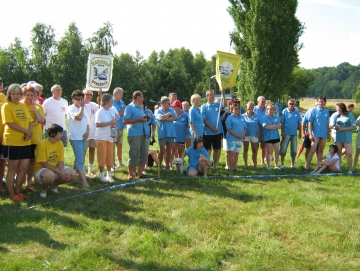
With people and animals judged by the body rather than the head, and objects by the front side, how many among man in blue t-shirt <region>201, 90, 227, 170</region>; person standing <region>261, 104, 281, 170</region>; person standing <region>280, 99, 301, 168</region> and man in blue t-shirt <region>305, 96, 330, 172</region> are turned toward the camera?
4

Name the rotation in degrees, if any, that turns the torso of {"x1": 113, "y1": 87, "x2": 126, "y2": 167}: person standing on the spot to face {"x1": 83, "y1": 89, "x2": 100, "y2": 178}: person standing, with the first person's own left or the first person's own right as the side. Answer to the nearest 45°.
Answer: approximately 90° to the first person's own right

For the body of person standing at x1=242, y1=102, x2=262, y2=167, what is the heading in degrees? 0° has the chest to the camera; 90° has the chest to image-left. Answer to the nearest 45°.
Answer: approximately 0°

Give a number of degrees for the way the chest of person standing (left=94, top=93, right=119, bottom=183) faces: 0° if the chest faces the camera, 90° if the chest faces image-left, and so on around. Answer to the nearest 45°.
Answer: approximately 315°

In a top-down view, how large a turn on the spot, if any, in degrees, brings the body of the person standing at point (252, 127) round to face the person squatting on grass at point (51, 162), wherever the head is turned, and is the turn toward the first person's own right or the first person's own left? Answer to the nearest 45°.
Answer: approximately 45° to the first person's own right

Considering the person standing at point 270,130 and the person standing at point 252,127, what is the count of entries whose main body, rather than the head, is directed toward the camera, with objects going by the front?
2

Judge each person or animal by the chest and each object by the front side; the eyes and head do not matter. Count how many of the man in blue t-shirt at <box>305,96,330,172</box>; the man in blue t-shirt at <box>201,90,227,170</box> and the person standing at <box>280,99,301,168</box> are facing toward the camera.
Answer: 3

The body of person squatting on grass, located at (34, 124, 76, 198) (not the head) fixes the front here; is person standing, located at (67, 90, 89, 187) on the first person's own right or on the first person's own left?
on the first person's own left

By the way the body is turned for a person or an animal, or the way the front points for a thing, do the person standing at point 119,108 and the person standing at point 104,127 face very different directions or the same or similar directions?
same or similar directions

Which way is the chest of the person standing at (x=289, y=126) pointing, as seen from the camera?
toward the camera

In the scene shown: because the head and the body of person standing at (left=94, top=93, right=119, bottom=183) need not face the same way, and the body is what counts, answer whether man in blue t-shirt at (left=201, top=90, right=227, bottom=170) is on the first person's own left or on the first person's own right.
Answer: on the first person's own left
